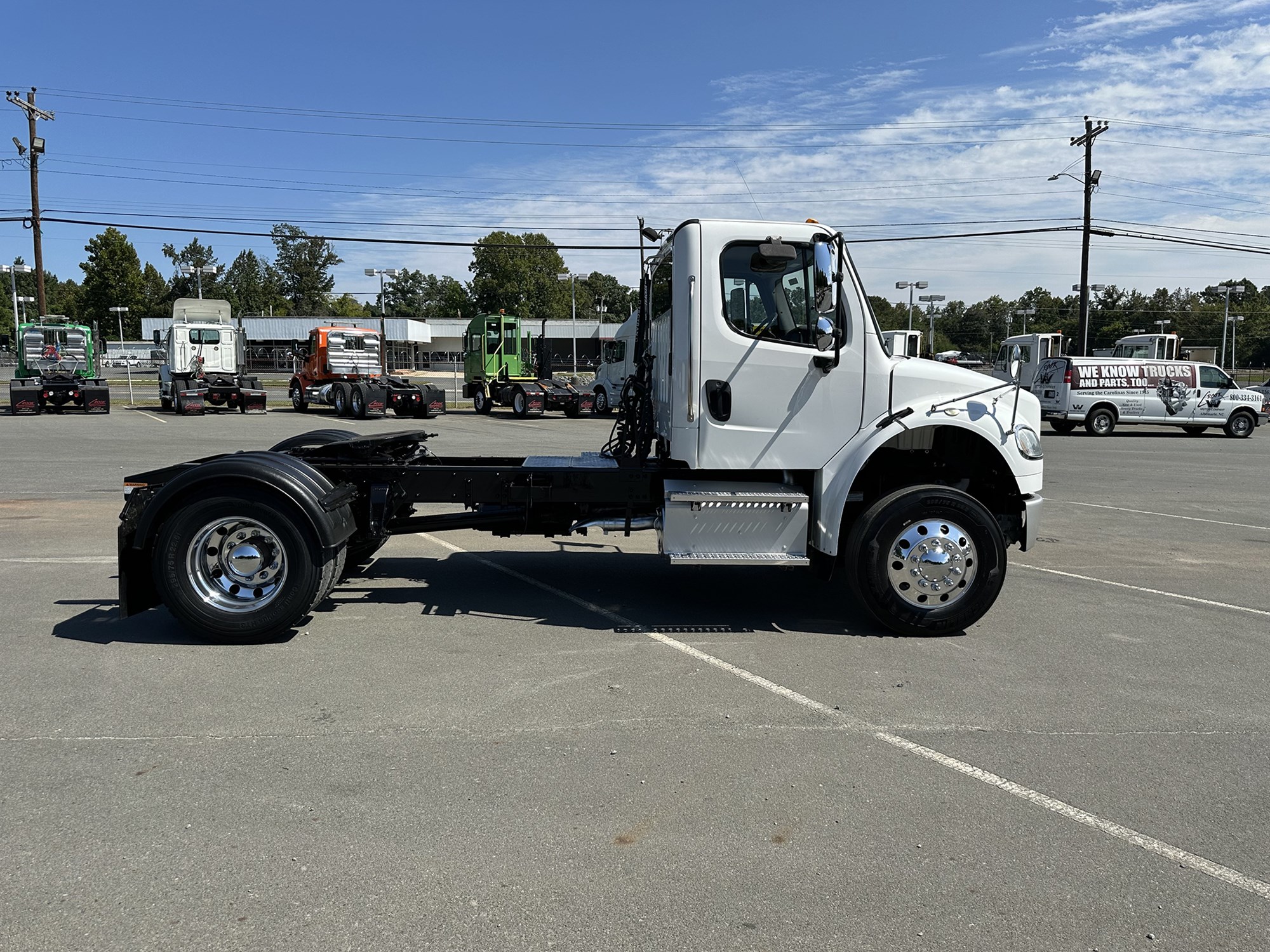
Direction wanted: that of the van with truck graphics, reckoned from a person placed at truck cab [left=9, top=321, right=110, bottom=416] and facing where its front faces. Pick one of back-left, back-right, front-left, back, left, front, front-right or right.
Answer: back-right

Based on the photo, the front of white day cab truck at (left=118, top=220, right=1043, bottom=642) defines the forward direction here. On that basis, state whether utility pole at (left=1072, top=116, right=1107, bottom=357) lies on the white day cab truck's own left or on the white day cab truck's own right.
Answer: on the white day cab truck's own left

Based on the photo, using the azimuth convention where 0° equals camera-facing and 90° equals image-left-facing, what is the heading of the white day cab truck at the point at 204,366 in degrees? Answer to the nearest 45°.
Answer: approximately 180°

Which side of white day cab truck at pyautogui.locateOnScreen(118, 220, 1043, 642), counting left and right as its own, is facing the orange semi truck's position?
left

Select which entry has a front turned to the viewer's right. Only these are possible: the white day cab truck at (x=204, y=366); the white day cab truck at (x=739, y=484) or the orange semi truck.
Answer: the white day cab truck at (x=739, y=484)

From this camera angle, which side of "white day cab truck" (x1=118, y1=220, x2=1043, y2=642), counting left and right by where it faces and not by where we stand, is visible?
right

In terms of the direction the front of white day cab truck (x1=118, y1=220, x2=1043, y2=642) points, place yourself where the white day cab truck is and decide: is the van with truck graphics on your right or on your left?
on your left

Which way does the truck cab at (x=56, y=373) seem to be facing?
away from the camera

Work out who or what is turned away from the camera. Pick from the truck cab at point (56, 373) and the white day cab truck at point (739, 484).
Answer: the truck cab

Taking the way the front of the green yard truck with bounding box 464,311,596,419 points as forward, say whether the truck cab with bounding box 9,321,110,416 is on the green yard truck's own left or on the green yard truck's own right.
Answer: on the green yard truck's own left

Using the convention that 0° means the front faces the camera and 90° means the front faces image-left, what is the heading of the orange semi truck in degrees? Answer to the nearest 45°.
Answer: approximately 135°

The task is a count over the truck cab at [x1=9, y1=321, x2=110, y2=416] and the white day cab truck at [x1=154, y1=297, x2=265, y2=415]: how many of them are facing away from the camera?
2

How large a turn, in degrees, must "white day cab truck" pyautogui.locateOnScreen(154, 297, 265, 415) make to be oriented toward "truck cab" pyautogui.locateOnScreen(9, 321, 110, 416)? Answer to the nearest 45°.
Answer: approximately 90° to its left
